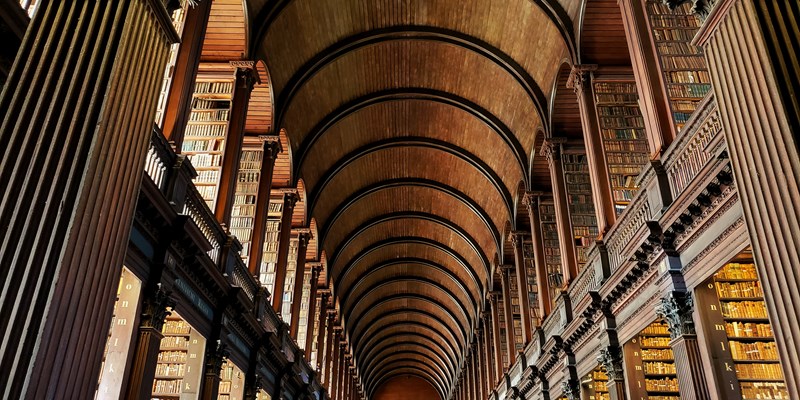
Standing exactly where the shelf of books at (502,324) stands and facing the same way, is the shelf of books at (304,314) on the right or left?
on its right

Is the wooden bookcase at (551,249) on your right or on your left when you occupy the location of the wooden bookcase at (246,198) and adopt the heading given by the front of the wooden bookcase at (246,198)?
on your left

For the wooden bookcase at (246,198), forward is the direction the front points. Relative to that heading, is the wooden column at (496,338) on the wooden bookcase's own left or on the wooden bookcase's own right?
on the wooden bookcase's own left
